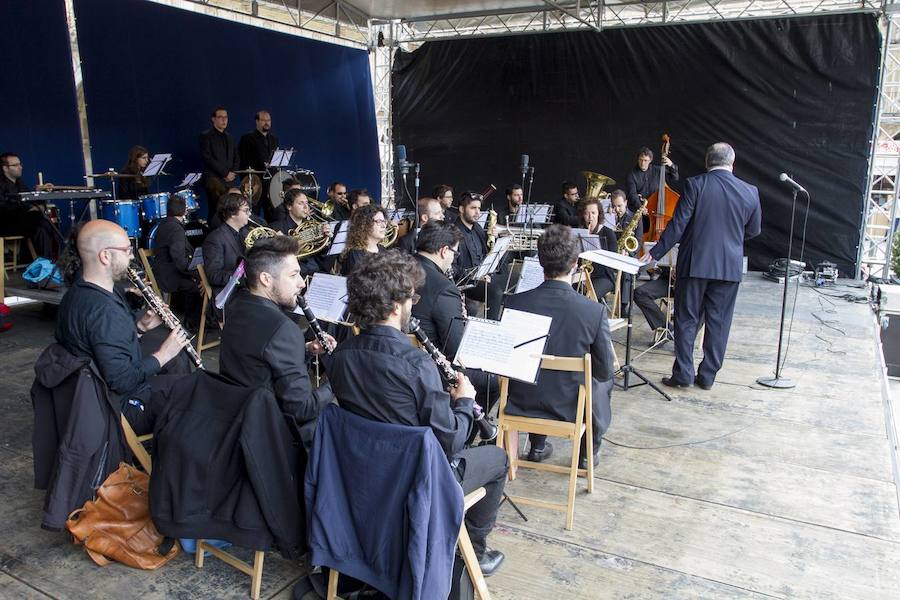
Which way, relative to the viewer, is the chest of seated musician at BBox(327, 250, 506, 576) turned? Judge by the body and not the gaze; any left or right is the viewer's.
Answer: facing away from the viewer and to the right of the viewer

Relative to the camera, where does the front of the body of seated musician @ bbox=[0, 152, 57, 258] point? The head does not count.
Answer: to the viewer's right

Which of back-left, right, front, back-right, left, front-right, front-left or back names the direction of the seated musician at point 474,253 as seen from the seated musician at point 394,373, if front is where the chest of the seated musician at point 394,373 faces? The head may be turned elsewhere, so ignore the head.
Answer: front-left

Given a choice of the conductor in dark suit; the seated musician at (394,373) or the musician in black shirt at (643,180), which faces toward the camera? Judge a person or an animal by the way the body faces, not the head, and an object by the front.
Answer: the musician in black shirt

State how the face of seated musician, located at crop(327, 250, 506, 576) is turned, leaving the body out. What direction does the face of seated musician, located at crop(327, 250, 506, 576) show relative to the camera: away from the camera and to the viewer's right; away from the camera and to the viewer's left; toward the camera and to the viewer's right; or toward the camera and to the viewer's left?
away from the camera and to the viewer's right

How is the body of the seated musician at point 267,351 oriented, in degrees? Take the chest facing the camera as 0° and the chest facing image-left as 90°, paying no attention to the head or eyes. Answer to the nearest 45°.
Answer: approximately 225°

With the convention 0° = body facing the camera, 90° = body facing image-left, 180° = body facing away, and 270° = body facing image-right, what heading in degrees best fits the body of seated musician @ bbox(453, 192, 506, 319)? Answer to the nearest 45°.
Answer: approximately 315°

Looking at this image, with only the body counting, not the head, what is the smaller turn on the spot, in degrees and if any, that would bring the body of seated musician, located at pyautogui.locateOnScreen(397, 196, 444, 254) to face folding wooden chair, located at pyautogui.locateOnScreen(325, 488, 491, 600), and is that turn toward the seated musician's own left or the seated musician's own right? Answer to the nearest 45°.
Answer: approximately 90° to the seated musician's own right

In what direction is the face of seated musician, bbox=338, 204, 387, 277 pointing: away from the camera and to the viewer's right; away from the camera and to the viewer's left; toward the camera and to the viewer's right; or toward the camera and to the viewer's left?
toward the camera and to the viewer's right

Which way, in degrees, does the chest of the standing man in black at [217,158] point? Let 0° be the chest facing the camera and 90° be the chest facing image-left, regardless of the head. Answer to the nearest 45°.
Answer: approximately 315°

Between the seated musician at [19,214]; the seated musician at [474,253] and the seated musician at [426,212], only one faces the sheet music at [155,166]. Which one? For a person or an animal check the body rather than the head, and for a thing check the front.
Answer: the seated musician at [19,214]

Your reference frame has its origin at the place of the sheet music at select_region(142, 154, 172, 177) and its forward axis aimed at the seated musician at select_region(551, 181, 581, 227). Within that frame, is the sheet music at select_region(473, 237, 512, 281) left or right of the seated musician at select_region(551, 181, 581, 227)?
right

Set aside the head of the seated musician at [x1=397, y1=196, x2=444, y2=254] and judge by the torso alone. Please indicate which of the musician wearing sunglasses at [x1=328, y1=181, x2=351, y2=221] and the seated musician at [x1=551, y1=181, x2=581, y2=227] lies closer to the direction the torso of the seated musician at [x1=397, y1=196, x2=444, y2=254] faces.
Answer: the seated musician
